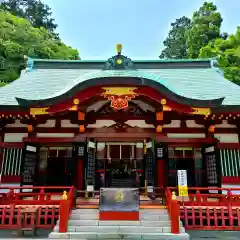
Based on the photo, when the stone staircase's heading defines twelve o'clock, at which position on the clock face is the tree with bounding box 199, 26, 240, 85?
The tree is roughly at 7 o'clock from the stone staircase.

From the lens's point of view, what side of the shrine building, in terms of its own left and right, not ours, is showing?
front

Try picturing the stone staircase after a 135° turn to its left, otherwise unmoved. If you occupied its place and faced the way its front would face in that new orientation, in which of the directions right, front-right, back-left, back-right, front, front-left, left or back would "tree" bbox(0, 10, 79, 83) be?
left

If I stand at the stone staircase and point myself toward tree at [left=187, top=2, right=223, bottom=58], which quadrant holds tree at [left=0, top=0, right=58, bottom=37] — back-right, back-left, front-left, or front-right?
front-left

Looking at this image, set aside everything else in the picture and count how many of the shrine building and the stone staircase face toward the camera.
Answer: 2

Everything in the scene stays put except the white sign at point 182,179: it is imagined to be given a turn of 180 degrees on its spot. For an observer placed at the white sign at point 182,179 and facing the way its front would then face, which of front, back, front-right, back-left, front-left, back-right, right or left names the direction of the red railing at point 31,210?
left

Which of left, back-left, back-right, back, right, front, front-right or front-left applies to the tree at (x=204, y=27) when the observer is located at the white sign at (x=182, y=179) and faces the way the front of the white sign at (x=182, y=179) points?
back

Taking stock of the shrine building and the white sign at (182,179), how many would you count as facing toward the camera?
2

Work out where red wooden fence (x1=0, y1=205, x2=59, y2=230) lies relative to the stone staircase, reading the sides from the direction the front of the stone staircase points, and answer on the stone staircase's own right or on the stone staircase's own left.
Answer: on the stone staircase's own right

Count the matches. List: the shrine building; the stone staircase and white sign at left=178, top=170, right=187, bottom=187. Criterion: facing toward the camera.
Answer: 3

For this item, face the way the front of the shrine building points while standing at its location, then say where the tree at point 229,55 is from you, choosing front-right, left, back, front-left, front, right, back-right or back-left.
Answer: back-left

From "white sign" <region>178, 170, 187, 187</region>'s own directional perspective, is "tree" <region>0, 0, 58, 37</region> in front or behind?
behind
